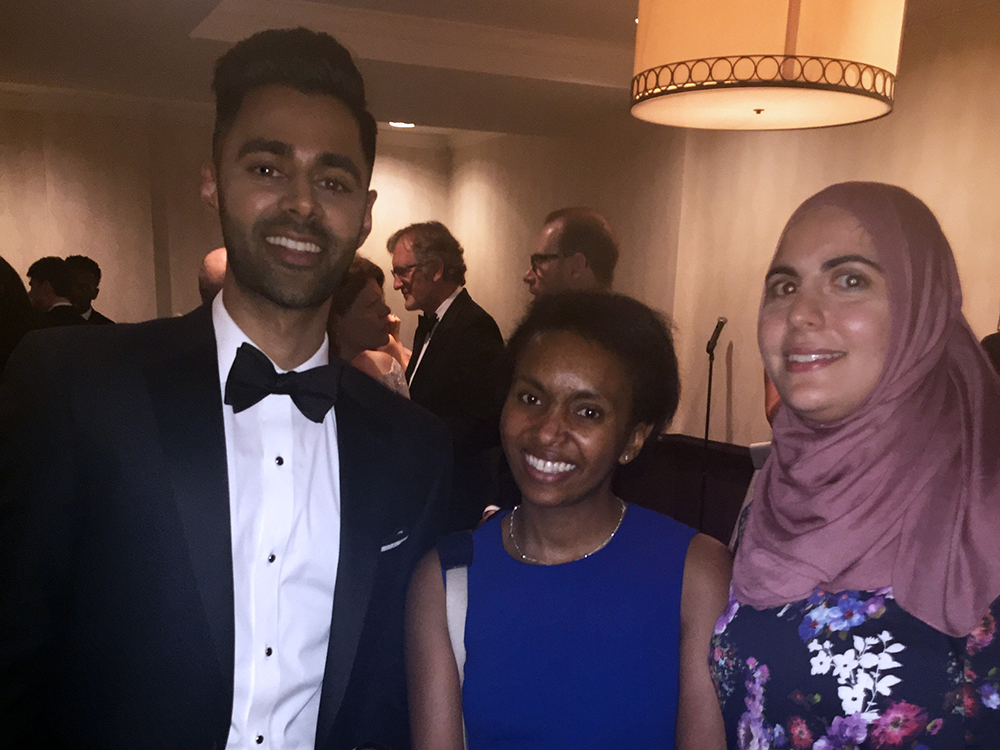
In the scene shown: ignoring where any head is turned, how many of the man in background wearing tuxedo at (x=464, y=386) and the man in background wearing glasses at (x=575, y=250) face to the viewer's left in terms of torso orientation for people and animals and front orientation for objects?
2

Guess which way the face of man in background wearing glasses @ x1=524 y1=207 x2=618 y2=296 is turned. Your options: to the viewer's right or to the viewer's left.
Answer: to the viewer's left

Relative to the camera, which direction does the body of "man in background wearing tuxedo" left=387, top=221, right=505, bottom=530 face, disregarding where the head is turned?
to the viewer's left

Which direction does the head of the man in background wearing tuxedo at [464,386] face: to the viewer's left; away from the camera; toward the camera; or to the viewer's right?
to the viewer's left

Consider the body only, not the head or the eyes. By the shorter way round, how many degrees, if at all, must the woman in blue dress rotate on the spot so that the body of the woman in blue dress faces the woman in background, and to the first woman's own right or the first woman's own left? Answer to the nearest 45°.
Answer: approximately 135° to the first woman's own right

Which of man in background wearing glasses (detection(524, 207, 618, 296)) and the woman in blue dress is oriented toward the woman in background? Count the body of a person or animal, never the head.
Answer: the man in background wearing glasses

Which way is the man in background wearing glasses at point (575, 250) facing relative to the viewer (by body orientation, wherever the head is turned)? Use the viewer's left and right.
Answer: facing to the left of the viewer

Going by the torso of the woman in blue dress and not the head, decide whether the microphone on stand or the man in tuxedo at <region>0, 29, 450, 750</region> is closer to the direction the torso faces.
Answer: the man in tuxedo

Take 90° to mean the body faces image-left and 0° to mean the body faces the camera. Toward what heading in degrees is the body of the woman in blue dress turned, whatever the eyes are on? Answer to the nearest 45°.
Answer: approximately 0°

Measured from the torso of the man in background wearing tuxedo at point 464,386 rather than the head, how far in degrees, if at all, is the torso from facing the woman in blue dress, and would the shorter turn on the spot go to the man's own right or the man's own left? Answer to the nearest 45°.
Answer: approximately 90° to the man's own left
